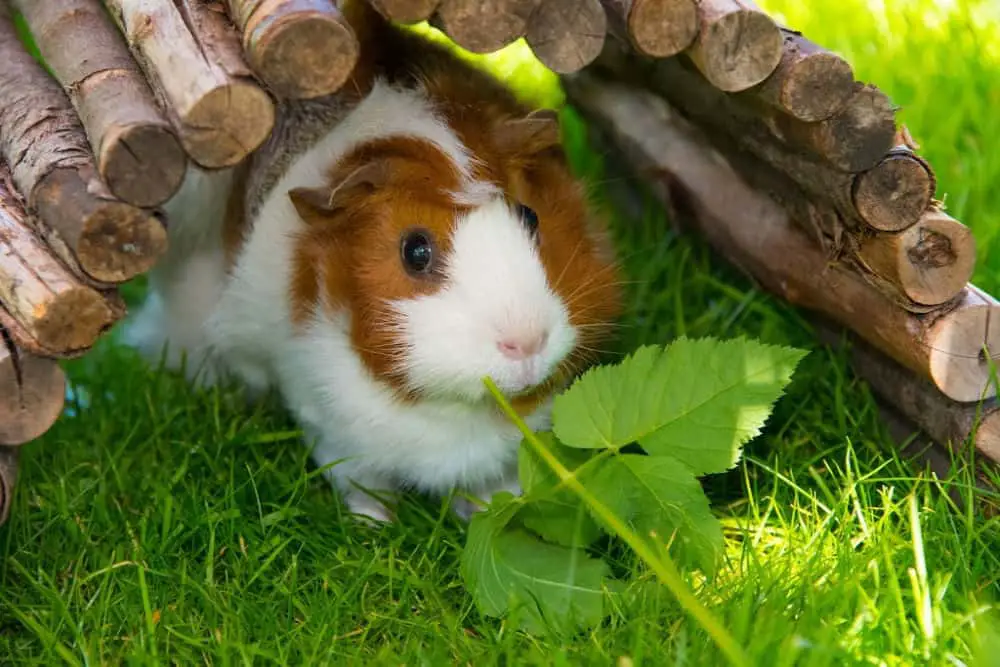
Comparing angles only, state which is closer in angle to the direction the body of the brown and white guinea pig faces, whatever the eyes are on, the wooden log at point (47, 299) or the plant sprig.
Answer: the plant sprig

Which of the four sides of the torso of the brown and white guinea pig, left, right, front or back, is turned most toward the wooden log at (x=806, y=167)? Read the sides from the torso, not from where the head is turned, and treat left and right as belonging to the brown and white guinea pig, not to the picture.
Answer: left

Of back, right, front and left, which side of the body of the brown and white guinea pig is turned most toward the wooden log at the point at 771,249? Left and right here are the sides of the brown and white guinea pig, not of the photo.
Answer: left

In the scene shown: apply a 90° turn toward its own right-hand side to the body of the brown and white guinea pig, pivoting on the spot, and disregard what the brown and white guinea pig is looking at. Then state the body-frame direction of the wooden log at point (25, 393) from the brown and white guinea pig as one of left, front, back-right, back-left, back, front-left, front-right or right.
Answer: front

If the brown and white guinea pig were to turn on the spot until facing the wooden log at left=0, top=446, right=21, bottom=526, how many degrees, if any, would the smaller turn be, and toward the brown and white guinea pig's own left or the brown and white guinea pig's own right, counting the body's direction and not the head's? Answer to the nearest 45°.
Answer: approximately 90° to the brown and white guinea pig's own right

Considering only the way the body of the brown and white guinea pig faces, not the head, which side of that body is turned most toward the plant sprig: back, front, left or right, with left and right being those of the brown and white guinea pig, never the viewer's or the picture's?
front

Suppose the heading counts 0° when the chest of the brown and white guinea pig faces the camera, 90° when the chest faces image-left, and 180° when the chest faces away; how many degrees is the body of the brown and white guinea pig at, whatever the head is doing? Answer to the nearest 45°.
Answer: approximately 315°

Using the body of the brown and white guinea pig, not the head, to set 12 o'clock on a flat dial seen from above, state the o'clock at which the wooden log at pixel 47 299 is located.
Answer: The wooden log is roughly at 3 o'clock from the brown and white guinea pig.

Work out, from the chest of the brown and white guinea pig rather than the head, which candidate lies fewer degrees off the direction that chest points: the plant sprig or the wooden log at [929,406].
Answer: the plant sprig

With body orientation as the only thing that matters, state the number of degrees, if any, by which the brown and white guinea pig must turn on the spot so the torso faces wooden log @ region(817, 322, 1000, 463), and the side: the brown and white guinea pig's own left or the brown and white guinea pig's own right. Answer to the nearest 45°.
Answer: approximately 45° to the brown and white guinea pig's own left
